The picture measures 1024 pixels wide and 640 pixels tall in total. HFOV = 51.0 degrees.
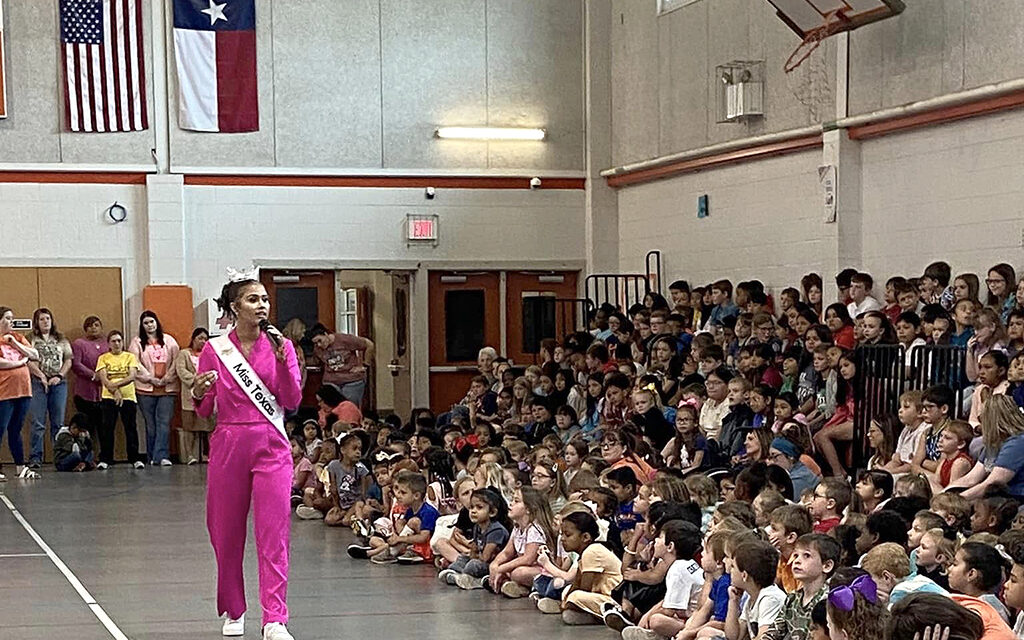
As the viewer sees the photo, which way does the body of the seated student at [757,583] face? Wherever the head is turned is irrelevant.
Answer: to the viewer's left

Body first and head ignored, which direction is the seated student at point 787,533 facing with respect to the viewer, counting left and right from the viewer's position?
facing to the left of the viewer

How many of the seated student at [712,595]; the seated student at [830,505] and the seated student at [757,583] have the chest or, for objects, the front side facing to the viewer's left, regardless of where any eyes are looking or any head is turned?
3

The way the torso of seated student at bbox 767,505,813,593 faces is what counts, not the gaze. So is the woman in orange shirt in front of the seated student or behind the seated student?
in front

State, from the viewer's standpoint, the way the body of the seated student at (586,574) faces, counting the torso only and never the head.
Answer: to the viewer's left

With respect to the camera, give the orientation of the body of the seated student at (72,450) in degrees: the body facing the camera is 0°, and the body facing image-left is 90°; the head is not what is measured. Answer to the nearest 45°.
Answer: approximately 315°

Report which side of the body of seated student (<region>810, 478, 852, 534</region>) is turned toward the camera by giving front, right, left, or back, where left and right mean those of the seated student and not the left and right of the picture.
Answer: left

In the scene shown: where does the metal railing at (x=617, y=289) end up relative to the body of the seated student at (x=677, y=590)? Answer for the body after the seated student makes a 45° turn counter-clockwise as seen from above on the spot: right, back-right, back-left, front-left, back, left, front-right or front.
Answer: back-right

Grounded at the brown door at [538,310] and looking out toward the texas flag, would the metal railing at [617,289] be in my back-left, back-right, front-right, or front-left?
back-left

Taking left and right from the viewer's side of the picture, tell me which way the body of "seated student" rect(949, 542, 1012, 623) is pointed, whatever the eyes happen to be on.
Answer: facing to the left of the viewer

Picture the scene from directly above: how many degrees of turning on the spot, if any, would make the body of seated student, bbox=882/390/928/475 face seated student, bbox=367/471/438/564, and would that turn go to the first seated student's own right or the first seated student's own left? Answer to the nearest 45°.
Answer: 0° — they already face them

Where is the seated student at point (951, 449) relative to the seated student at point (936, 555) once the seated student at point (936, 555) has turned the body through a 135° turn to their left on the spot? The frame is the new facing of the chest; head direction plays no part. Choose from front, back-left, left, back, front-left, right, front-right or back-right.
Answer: back-left

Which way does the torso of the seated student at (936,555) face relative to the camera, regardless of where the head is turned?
to the viewer's left

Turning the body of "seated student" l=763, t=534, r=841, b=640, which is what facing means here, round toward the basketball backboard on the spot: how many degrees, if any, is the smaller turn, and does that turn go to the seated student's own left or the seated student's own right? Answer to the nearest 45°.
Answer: approximately 135° to the seated student's own right

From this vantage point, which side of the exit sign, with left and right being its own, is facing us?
front

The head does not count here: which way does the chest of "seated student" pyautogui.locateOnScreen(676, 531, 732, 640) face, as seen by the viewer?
to the viewer's left

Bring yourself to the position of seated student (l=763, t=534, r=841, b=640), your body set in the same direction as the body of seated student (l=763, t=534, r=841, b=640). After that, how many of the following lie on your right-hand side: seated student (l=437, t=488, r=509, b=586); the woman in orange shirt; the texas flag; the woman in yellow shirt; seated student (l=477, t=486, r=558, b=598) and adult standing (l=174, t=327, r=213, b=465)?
6

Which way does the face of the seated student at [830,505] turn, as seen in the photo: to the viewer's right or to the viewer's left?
to the viewer's left

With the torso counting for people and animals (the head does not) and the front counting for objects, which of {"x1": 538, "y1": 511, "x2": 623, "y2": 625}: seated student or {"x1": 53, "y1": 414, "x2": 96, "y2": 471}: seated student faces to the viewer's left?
{"x1": 538, "y1": 511, "x2": 623, "y2": 625}: seated student

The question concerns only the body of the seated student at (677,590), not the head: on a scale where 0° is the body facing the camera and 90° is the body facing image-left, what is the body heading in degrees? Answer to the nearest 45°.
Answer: approximately 90°
